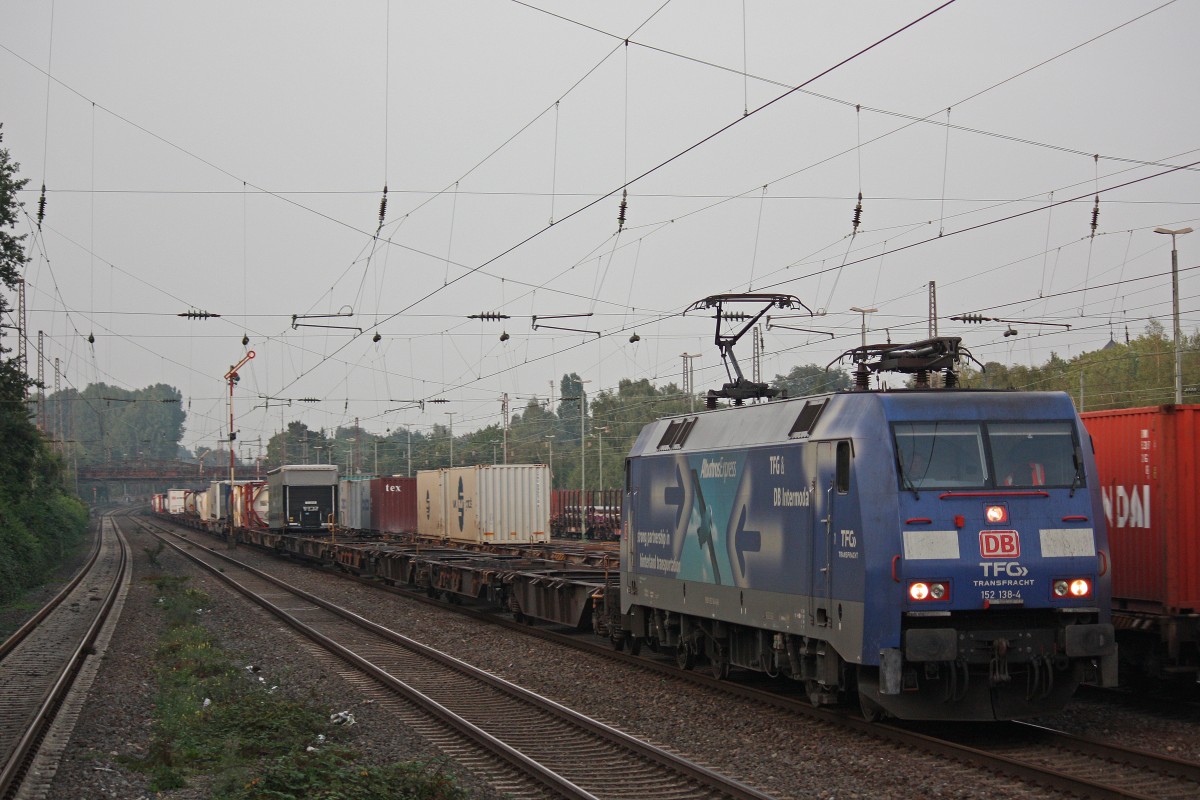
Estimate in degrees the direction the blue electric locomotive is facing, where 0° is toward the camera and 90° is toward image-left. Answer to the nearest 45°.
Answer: approximately 315°

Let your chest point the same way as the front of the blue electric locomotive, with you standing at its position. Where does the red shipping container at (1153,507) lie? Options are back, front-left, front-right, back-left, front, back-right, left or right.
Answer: left

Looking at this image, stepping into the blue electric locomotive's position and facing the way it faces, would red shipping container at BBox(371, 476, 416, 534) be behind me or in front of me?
behind

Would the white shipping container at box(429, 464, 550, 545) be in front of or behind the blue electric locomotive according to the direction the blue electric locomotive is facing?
behind
